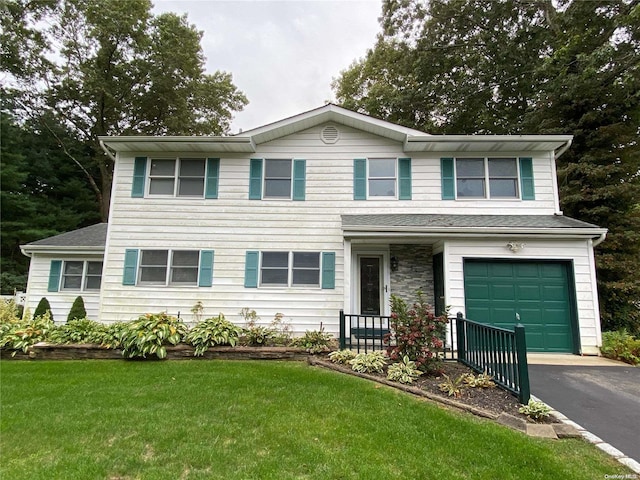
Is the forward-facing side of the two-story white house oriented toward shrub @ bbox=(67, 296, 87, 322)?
no

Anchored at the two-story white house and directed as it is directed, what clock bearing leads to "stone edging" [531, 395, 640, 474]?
The stone edging is roughly at 11 o'clock from the two-story white house.

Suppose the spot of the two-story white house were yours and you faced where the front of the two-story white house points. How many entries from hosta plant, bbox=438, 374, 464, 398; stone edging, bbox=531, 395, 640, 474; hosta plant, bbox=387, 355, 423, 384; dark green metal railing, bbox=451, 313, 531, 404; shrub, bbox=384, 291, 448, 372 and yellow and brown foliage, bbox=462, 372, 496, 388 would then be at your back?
0

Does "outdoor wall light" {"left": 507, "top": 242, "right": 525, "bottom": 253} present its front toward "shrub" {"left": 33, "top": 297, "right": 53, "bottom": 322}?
no

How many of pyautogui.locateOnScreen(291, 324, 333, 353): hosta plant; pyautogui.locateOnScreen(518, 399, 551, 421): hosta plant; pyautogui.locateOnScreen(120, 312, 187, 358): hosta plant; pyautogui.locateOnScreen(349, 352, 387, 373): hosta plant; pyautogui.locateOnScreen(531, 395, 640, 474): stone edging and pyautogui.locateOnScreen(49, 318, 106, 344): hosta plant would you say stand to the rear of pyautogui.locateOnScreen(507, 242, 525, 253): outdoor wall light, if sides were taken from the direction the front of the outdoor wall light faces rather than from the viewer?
0

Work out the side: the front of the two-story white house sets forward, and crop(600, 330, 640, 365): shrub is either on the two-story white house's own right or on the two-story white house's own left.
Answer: on the two-story white house's own left

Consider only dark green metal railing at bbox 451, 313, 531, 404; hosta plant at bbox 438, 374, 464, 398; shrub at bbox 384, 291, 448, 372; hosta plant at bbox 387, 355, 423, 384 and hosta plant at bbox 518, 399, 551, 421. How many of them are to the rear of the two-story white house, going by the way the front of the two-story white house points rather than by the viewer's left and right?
0

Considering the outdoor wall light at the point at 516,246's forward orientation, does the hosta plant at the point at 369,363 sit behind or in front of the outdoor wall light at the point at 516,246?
in front

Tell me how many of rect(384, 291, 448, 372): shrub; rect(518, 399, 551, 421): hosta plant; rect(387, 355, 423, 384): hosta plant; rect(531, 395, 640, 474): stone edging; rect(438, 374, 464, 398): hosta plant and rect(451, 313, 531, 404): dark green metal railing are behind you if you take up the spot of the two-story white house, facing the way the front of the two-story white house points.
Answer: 0

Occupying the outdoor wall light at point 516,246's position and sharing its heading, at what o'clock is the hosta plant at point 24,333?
The hosta plant is roughly at 2 o'clock from the outdoor wall light.

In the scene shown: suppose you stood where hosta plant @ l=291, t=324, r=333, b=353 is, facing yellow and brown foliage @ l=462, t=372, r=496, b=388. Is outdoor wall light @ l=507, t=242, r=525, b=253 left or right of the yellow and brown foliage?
left

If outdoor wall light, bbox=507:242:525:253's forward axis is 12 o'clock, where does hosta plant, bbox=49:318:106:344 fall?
The hosta plant is roughly at 2 o'clock from the outdoor wall light.

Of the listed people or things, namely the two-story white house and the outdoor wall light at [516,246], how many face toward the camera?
2

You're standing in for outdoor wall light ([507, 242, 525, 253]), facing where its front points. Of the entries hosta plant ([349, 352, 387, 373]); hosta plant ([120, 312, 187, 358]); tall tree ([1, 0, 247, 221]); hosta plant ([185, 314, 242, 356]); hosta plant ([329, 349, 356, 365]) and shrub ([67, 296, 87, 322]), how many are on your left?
0

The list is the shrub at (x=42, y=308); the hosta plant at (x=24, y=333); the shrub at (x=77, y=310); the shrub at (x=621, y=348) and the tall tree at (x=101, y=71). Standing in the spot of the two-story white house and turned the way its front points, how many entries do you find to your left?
1

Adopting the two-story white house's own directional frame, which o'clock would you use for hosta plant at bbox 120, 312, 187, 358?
The hosta plant is roughly at 2 o'clock from the two-story white house.

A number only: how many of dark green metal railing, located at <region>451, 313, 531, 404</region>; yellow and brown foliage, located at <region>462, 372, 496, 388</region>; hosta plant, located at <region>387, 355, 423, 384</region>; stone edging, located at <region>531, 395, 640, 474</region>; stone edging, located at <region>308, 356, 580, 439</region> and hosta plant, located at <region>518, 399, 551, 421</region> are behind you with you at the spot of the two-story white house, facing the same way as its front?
0

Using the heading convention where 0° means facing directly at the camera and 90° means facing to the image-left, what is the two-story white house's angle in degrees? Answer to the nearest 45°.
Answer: approximately 0°

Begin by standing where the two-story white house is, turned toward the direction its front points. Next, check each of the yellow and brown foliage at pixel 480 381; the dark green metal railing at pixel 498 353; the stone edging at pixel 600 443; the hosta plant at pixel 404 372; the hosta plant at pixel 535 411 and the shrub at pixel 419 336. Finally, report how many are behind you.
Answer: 0

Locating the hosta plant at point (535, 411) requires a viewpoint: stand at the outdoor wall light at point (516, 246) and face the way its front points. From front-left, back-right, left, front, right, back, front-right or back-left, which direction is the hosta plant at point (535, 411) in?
front

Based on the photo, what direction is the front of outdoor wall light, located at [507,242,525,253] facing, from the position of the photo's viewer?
facing the viewer
